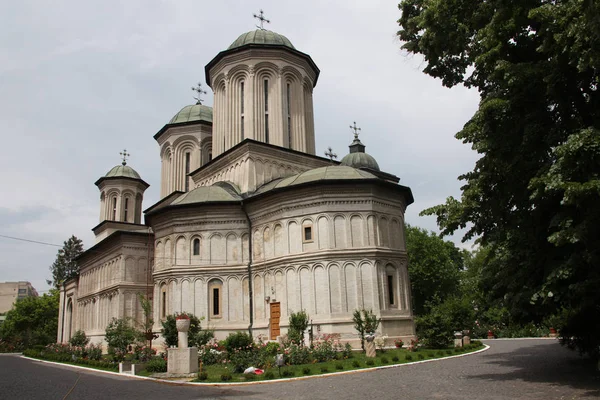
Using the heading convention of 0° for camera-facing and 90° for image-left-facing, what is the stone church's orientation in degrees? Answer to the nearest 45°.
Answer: approximately 135°

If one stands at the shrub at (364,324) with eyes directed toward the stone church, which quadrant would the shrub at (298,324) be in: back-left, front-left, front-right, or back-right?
front-left

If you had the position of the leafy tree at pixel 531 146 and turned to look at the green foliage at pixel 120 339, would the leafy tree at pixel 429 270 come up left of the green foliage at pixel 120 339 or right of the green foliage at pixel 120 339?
right

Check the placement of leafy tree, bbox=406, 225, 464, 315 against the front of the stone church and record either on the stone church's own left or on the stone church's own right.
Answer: on the stone church's own right

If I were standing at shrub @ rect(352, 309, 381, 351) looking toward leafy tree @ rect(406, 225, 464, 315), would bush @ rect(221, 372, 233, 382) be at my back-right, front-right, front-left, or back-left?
back-left

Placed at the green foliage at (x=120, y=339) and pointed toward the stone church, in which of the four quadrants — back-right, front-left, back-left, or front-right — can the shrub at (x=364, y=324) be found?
front-right

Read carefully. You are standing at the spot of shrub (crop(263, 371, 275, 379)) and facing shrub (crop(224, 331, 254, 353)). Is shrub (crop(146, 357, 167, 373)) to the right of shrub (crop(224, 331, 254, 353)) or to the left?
left

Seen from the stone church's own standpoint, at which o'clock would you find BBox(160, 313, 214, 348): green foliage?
The green foliage is roughly at 9 o'clock from the stone church.

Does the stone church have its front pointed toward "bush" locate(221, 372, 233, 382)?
no

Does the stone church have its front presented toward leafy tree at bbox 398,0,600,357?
no

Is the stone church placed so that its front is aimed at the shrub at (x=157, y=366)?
no

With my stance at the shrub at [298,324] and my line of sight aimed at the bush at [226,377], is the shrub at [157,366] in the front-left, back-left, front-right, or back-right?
front-right
